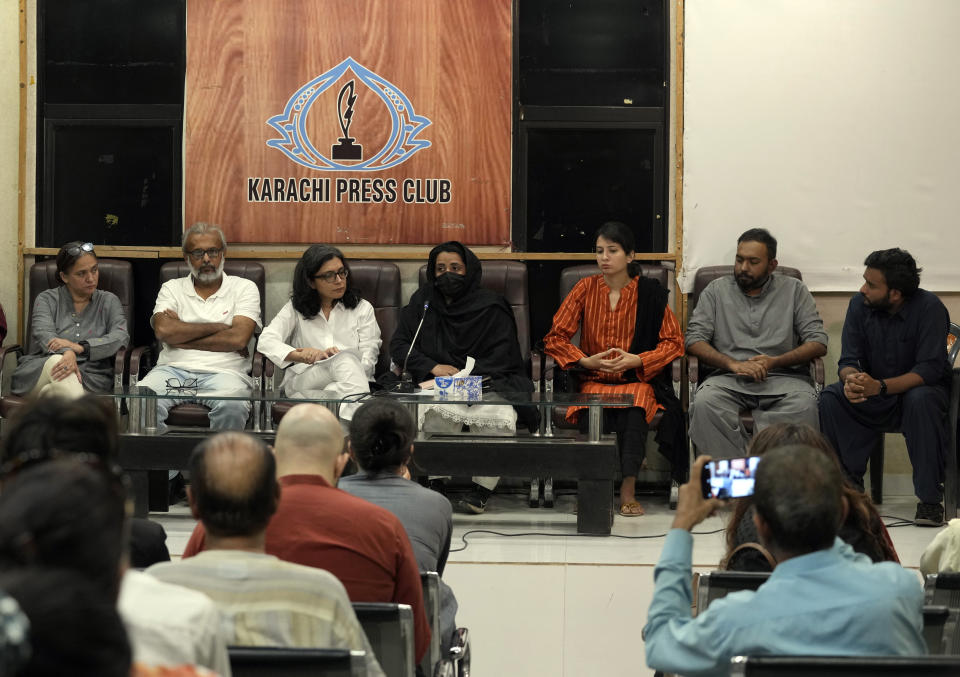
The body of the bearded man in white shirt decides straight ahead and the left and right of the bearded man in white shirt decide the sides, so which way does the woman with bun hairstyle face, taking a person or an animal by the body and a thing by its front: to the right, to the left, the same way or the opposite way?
the opposite way

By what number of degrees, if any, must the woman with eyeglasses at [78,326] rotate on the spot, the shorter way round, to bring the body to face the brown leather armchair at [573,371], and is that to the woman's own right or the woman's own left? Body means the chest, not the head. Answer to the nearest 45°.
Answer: approximately 90° to the woman's own left

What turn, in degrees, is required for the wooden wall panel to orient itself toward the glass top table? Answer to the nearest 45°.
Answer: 0° — it already faces it

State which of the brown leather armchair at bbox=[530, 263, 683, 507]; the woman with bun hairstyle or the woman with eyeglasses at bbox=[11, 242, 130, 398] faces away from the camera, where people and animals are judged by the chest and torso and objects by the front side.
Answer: the woman with bun hairstyle

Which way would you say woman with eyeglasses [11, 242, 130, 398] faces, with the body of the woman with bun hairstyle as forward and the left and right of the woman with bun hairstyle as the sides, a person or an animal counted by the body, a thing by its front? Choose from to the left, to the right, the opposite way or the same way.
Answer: the opposite way

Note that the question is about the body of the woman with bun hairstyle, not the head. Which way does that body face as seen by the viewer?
away from the camera

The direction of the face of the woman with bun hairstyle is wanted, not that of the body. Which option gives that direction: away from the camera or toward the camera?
away from the camera

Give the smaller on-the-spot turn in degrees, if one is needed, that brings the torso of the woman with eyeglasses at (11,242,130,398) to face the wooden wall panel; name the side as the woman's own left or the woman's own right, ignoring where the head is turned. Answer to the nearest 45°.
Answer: approximately 90° to the woman's own left

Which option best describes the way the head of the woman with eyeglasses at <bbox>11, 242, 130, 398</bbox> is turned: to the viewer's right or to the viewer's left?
to the viewer's right

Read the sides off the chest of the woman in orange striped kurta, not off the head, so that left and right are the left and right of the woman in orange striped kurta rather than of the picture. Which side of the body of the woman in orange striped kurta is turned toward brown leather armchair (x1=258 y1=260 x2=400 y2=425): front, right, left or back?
right

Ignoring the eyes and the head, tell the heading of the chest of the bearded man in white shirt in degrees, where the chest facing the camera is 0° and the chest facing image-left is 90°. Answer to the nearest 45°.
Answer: approximately 0°
